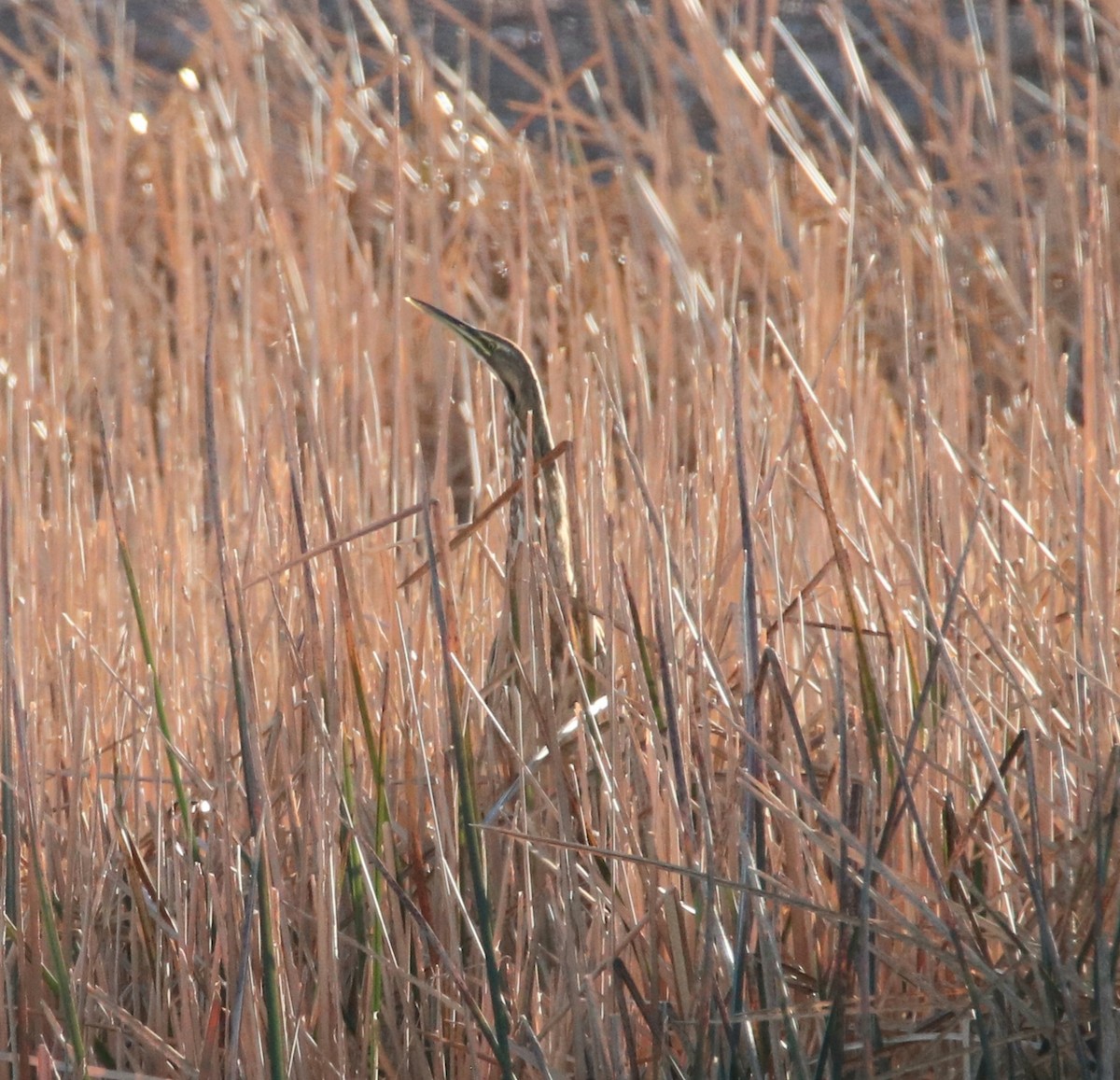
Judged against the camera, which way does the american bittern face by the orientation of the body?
to the viewer's left
